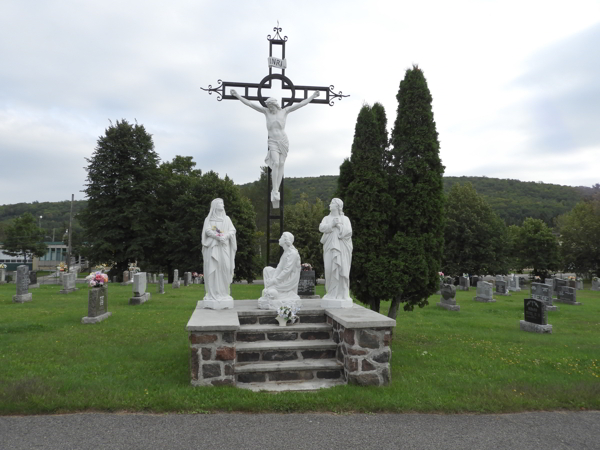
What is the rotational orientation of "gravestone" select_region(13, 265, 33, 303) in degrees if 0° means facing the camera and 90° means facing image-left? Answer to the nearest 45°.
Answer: approximately 315°

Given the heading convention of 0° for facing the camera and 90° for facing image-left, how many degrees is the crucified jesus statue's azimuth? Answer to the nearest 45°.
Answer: approximately 0°

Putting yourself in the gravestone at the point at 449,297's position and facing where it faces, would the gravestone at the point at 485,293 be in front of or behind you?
behind

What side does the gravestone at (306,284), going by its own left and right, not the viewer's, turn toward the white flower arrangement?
front

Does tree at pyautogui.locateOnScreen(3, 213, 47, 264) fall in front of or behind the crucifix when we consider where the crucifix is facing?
behind

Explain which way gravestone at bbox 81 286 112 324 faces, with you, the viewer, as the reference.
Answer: facing the viewer and to the right of the viewer

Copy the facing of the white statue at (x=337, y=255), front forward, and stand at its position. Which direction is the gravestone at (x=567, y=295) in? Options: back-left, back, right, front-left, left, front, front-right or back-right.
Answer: back-left

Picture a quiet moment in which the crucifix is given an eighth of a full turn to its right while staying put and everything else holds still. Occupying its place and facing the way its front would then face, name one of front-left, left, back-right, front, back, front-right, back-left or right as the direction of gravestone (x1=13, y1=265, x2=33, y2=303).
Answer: right

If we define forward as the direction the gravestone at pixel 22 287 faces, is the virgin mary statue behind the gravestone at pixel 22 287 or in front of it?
in front

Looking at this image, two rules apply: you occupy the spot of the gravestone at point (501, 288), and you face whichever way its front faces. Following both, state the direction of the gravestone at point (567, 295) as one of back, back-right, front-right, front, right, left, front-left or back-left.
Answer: left
